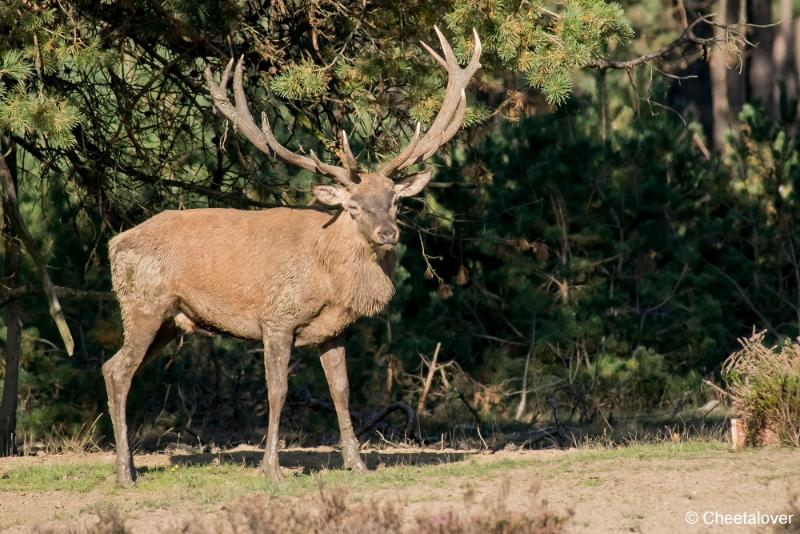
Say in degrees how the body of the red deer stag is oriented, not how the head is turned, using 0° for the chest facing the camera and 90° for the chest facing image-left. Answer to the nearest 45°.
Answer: approximately 270°

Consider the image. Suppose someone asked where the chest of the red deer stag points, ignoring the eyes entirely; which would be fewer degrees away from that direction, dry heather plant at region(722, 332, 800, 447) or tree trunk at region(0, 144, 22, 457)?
the dry heather plant

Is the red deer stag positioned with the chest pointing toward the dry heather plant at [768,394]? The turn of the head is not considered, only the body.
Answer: yes

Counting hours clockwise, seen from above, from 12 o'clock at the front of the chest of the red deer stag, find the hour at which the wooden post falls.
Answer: The wooden post is roughly at 12 o'clock from the red deer stag.

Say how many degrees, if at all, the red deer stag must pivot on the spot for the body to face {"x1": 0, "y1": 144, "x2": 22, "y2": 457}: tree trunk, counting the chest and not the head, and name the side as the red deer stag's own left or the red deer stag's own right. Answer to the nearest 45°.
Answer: approximately 135° to the red deer stag's own left

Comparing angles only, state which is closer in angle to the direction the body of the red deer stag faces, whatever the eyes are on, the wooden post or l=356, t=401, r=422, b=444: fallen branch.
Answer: the wooden post
